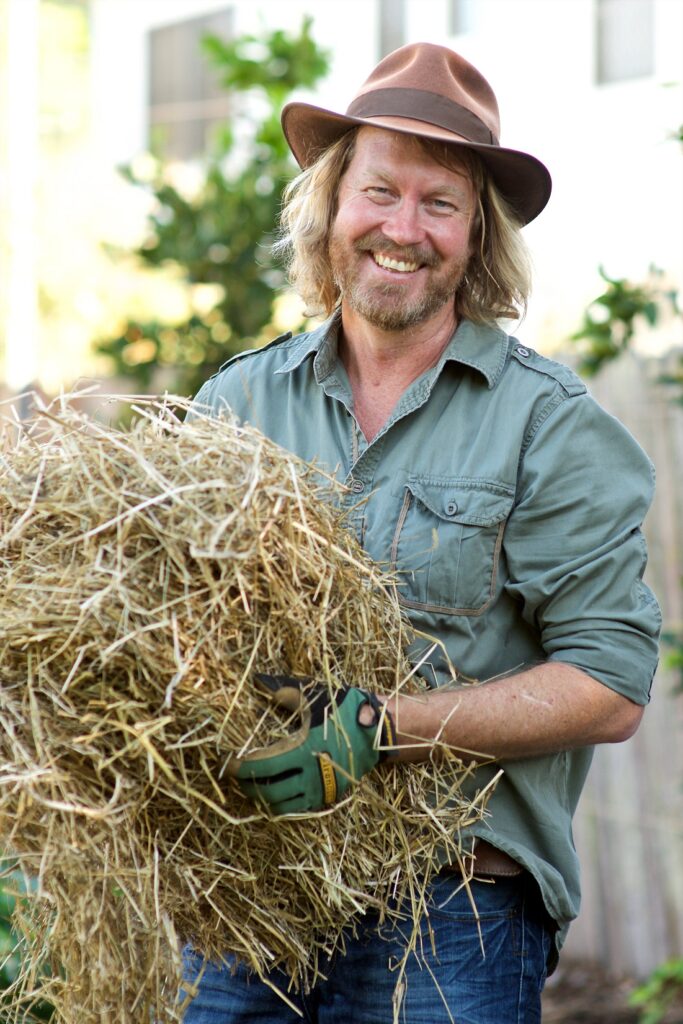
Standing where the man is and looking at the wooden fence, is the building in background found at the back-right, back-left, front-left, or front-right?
front-left

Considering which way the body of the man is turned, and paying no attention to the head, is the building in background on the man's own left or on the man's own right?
on the man's own right

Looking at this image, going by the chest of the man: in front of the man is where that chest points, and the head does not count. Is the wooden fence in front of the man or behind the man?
behind

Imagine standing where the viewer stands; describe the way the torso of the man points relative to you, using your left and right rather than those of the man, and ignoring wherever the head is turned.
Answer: facing the viewer and to the left of the viewer
